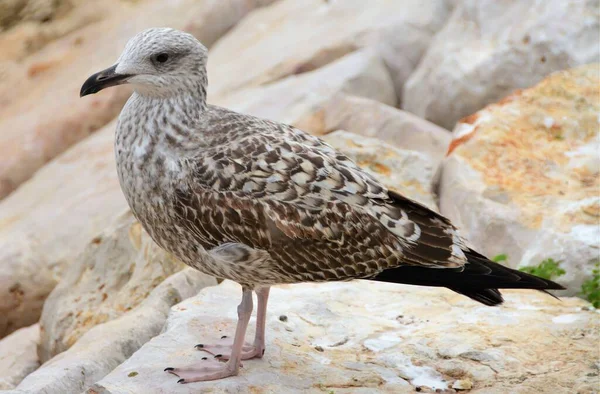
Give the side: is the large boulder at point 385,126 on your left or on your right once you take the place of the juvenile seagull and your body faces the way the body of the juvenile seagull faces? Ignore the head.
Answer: on your right

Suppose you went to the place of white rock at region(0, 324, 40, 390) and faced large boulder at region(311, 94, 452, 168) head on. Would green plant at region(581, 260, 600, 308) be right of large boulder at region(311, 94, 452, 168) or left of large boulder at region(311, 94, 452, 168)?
right

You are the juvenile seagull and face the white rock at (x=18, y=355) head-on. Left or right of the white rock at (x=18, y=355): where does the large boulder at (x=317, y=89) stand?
right

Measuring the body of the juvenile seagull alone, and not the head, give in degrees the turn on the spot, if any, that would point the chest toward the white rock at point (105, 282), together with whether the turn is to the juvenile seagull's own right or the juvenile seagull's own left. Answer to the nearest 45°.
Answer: approximately 45° to the juvenile seagull's own right

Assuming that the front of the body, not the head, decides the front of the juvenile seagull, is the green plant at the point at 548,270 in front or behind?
behind

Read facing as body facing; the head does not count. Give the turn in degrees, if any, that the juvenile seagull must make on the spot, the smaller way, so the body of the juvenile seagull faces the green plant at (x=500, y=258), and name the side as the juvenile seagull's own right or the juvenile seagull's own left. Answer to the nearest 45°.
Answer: approximately 135° to the juvenile seagull's own right

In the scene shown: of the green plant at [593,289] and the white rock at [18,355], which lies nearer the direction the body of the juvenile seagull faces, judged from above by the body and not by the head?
the white rock

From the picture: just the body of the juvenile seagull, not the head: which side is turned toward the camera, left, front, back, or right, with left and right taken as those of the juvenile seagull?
left

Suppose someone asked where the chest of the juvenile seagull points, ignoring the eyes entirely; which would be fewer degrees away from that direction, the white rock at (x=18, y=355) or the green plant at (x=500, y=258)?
the white rock

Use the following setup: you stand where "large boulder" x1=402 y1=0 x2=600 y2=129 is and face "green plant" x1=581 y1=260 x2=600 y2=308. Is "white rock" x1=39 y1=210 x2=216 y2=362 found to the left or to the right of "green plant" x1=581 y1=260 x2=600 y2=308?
right

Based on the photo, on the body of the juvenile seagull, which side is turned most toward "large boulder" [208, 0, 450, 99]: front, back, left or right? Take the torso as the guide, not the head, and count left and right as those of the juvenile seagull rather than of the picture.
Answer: right

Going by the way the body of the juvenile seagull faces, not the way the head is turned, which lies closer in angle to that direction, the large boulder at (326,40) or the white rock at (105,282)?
the white rock

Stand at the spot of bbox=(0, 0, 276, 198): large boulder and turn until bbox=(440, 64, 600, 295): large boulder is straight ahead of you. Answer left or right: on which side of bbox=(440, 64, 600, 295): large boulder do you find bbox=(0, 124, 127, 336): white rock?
right

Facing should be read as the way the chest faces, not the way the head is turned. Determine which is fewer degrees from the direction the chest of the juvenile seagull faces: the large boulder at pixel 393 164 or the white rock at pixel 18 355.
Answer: the white rock

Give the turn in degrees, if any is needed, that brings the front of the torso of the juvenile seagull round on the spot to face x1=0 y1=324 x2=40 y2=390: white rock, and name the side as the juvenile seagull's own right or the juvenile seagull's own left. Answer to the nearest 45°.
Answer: approximately 45° to the juvenile seagull's own right

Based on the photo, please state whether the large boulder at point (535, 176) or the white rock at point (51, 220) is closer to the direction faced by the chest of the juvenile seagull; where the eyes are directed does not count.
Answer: the white rock
